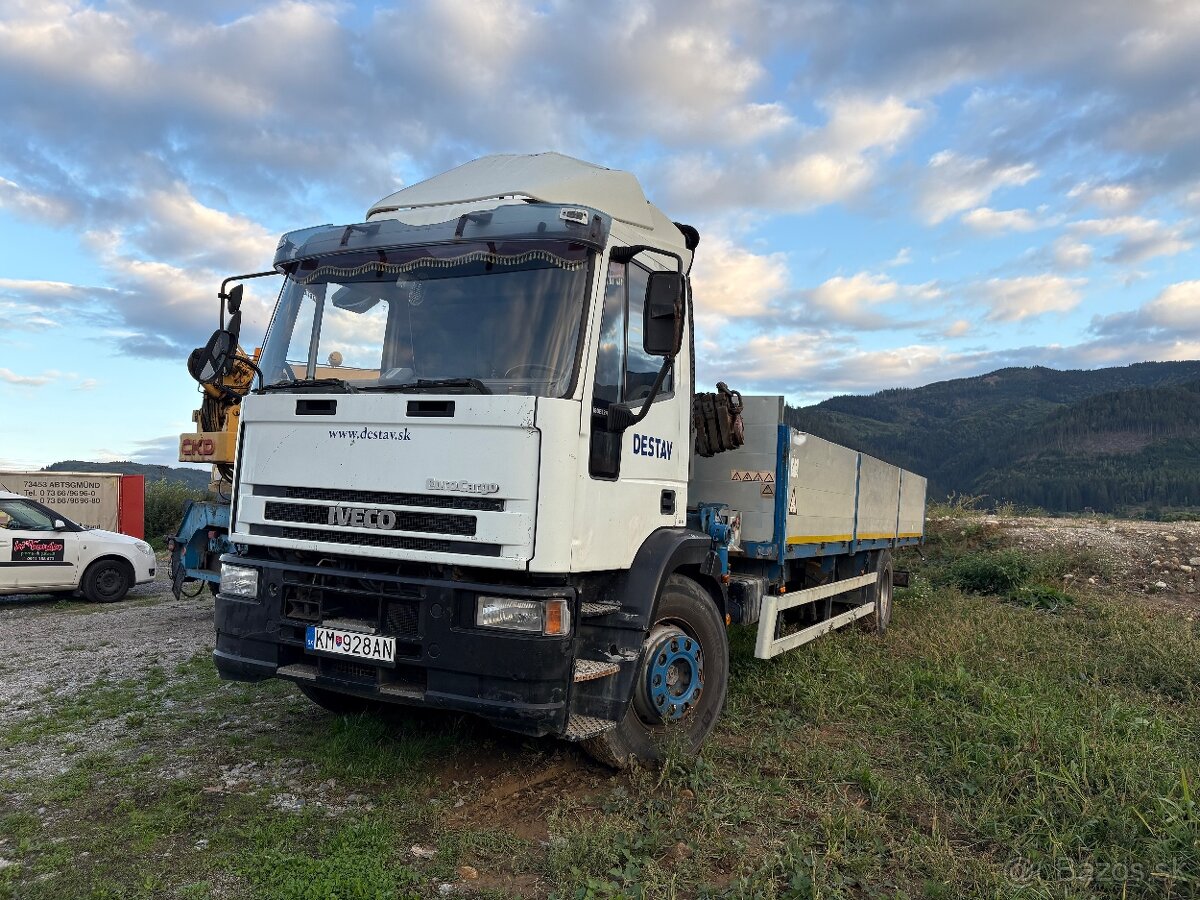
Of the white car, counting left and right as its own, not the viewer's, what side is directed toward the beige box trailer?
left

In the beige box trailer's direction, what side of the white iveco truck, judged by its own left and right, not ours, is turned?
right

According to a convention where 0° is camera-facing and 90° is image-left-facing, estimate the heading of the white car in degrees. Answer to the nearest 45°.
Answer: approximately 270°

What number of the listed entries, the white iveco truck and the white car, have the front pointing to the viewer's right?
1

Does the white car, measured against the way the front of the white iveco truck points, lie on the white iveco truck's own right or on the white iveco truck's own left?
on the white iveco truck's own right

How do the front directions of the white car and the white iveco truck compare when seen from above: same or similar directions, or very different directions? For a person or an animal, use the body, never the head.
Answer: very different directions

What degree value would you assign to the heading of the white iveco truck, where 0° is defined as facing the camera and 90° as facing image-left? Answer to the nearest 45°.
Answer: approximately 45°
